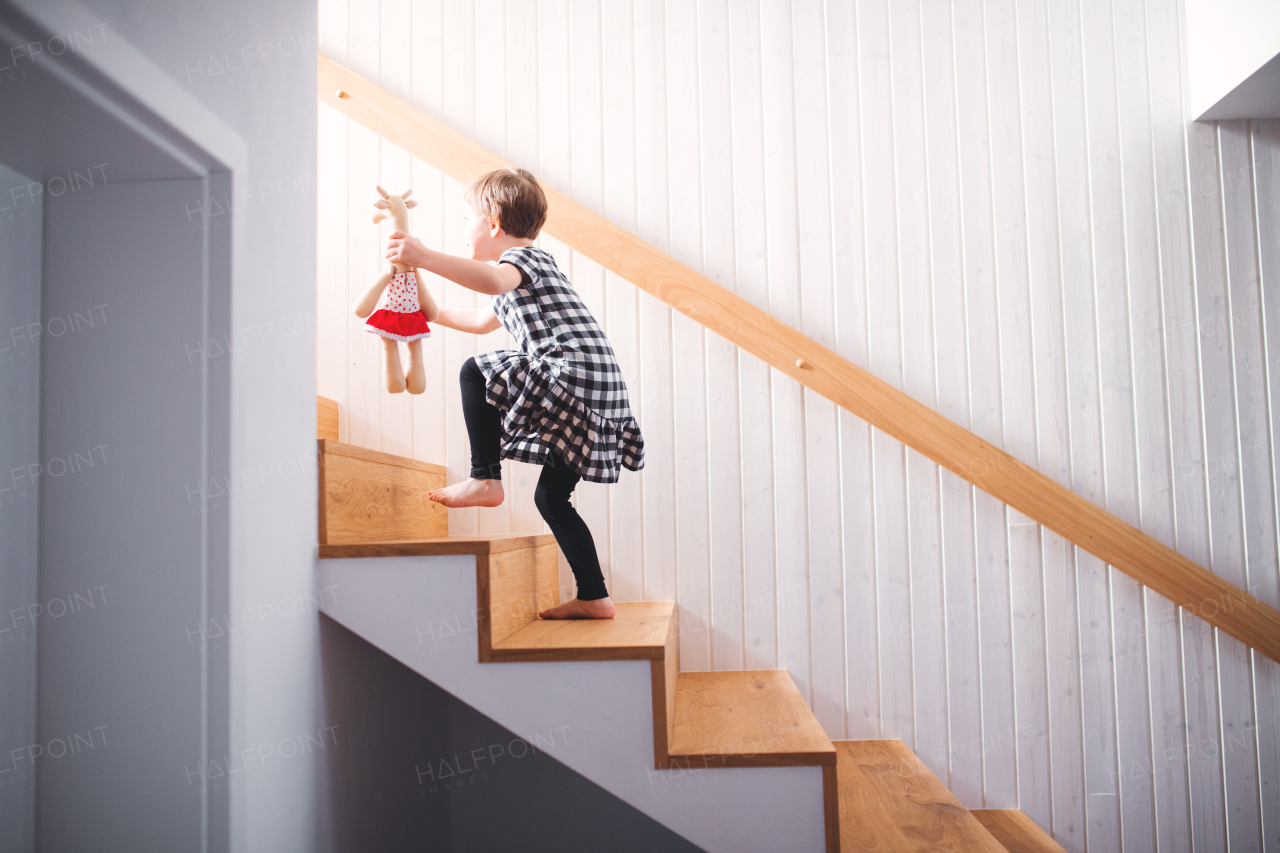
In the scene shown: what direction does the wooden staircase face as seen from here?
to the viewer's right

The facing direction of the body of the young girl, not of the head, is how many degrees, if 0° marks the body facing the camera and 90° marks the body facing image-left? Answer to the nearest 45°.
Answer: approximately 90°
